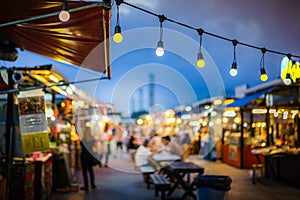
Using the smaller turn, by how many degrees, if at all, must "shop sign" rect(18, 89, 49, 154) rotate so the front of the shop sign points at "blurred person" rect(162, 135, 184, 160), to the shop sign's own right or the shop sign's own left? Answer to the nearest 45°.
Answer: approximately 135° to the shop sign's own left

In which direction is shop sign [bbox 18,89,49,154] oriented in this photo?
toward the camera

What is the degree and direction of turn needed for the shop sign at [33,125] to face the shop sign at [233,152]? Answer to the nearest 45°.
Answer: approximately 135° to its left
